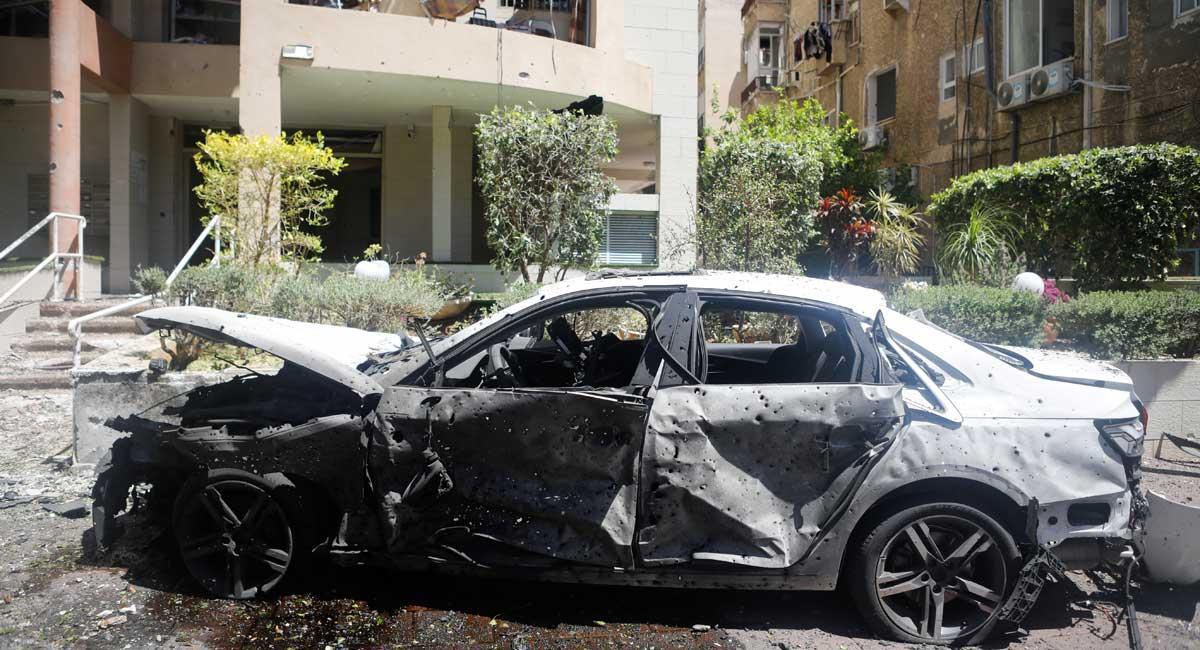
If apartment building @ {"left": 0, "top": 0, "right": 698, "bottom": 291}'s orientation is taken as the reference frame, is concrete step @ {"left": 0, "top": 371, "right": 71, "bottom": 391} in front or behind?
in front

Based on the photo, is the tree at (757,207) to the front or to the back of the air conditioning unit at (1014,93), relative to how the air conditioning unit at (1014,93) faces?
to the front

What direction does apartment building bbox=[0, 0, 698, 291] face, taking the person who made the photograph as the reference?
facing the viewer

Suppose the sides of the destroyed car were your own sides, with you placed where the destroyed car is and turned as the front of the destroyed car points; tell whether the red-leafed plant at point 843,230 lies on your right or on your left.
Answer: on your right

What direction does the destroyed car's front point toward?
to the viewer's left

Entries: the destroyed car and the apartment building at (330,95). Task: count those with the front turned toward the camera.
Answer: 1
